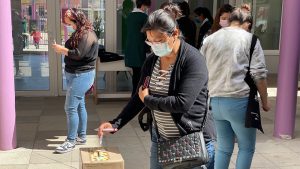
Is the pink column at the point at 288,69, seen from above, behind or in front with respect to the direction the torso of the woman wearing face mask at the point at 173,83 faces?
behind

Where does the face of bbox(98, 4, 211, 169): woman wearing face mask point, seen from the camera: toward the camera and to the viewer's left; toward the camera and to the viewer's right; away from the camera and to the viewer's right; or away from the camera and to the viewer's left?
toward the camera and to the viewer's left

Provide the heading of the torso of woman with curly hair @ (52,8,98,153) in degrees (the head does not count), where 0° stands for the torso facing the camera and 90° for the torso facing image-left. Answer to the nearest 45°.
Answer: approximately 90°

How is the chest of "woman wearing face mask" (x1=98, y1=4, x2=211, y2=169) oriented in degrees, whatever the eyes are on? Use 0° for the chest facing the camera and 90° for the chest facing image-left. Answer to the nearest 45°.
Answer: approximately 45°

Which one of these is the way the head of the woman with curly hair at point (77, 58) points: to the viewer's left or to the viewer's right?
to the viewer's left
